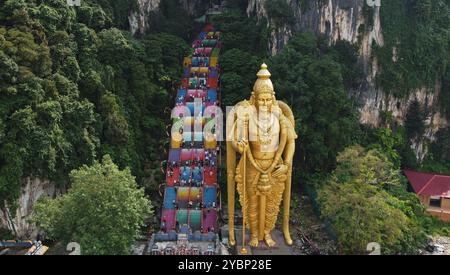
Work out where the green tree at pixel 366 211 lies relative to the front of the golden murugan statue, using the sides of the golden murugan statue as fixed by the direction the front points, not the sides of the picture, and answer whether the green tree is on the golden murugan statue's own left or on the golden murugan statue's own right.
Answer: on the golden murugan statue's own left

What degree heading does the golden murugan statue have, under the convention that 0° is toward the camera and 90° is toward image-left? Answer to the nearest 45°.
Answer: approximately 0°

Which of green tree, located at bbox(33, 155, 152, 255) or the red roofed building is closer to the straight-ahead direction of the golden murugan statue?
the green tree

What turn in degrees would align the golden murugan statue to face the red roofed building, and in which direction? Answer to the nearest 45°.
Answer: approximately 135° to its left

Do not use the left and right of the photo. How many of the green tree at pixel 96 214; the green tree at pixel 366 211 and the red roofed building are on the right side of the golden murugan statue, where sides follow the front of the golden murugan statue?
1

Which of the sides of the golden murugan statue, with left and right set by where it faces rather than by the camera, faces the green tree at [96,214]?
right
